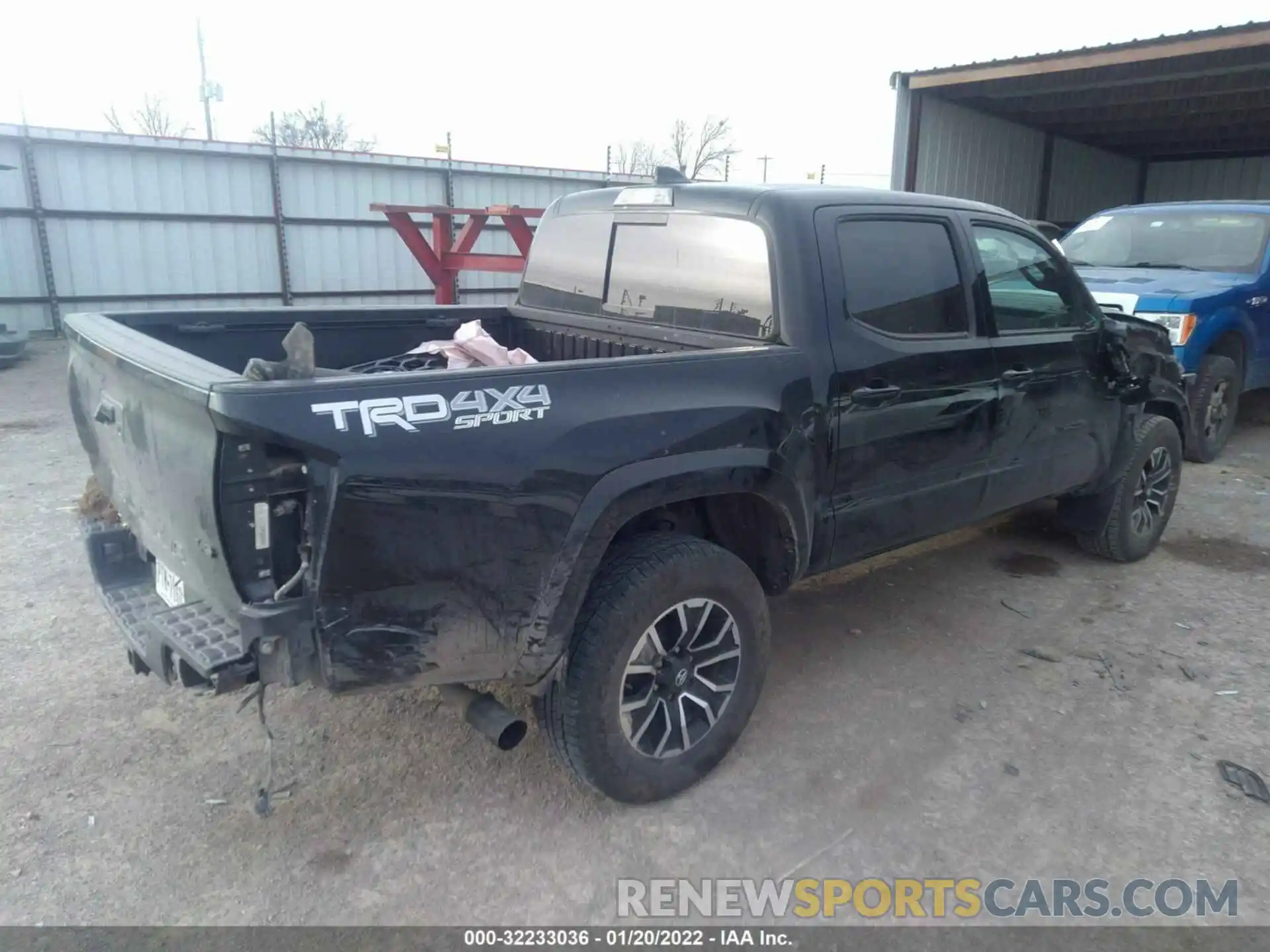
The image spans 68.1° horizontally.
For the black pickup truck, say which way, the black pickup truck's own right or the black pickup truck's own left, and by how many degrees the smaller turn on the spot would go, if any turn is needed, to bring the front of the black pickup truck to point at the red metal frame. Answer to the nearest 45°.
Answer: approximately 45° to the black pickup truck's own left

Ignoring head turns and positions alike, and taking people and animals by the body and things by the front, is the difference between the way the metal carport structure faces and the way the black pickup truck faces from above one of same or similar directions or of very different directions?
very different directions

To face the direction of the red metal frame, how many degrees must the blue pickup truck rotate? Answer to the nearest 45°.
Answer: approximately 45° to its right

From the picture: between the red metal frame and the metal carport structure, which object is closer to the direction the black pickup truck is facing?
the metal carport structure

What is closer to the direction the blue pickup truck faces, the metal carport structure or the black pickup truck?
the black pickup truck

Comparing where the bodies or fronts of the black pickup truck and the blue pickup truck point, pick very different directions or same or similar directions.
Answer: very different directions

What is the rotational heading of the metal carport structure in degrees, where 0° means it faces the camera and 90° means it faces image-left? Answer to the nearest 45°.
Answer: approximately 45°

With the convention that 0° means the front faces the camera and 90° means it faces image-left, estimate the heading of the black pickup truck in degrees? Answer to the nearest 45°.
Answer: approximately 225°

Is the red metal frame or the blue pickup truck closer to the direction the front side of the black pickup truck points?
the blue pickup truck
